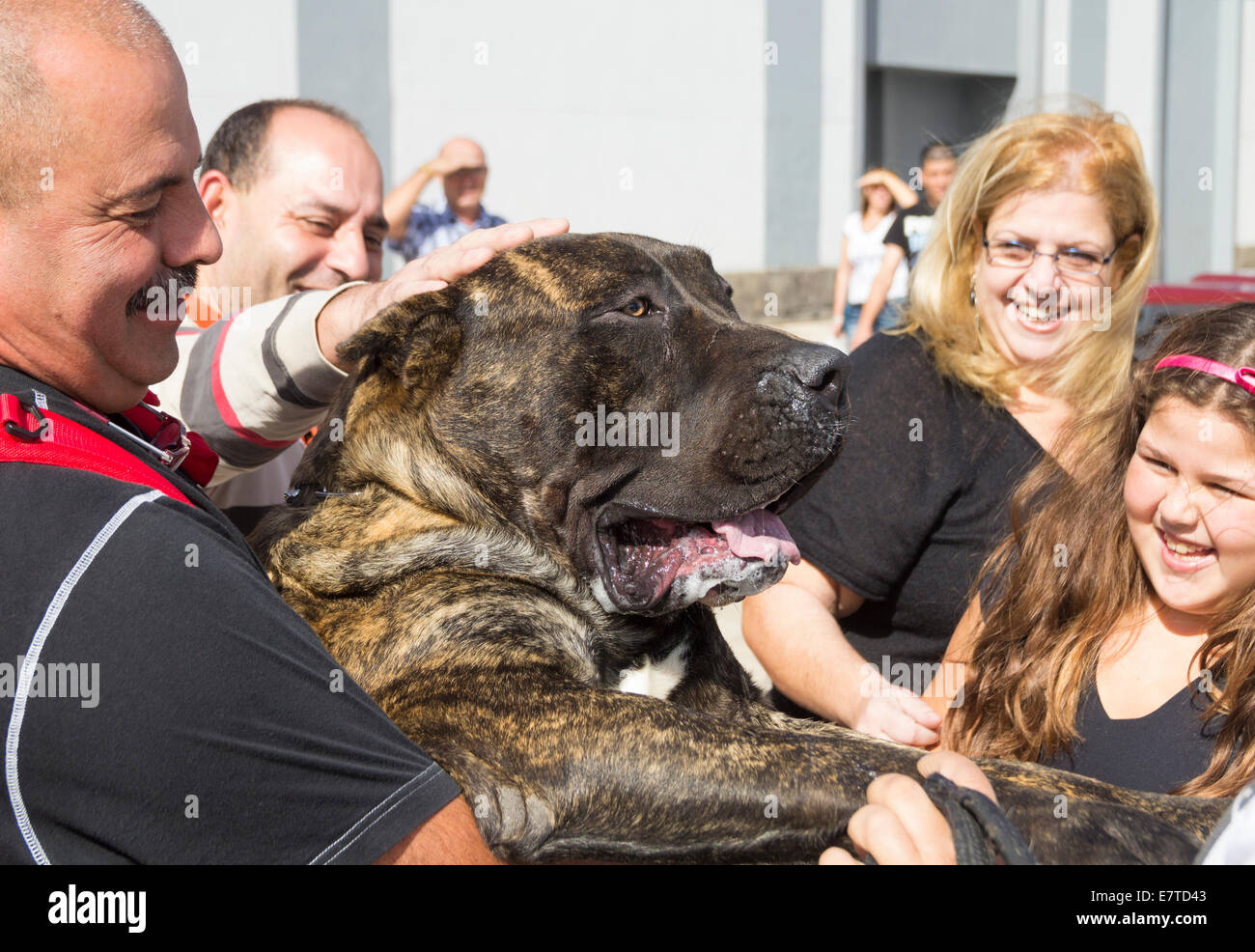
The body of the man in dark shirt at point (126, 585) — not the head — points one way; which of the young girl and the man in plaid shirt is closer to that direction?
the young girl

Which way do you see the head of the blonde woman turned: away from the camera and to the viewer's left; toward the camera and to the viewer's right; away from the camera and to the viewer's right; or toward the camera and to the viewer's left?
toward the camera and to the viewer's left

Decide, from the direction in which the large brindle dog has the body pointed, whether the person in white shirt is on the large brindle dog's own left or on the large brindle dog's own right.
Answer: on the large brindle dog's own left

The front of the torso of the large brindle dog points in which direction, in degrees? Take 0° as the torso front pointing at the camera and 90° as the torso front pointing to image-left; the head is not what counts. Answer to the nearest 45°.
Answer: approximately 270°

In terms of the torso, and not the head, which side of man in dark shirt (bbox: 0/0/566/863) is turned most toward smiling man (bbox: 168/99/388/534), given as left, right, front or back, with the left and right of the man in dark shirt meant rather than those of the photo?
left

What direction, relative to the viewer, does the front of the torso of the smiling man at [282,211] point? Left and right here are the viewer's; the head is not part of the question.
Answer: facing the viewer and to the right of the viewer

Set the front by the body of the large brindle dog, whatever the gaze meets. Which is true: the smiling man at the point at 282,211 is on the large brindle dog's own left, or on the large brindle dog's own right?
on the large brindle dog's own left

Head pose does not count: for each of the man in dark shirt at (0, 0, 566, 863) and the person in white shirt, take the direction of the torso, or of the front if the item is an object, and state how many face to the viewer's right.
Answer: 1

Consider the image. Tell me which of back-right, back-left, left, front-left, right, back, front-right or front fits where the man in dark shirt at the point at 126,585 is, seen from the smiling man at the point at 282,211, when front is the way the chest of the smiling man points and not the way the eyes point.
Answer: front-right

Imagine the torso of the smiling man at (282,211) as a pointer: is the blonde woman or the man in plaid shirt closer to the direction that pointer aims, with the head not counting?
the blonde woman

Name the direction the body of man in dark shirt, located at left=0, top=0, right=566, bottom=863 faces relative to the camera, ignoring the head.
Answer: to the viewer's right
